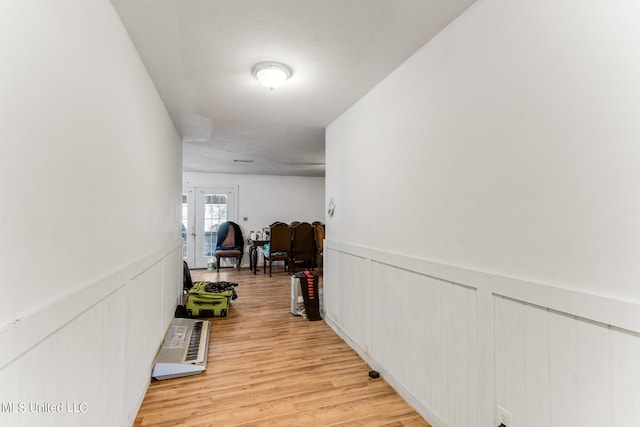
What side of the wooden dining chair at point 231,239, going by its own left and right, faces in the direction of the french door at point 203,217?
right

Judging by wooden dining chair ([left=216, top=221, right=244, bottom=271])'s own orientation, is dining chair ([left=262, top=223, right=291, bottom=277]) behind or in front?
in front

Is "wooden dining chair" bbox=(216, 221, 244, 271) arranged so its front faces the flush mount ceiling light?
yes

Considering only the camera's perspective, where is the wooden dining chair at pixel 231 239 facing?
facing the viewer

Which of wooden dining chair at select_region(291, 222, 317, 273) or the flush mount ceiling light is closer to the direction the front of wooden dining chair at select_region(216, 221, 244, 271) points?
the flush mount ceiling light

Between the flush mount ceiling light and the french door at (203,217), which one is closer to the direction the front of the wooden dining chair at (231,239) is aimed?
the flush mount ceiling light

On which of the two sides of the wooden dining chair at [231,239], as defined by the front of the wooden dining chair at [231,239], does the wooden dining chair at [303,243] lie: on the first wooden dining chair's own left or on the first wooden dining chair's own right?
on the first wooden dining chair's own left
